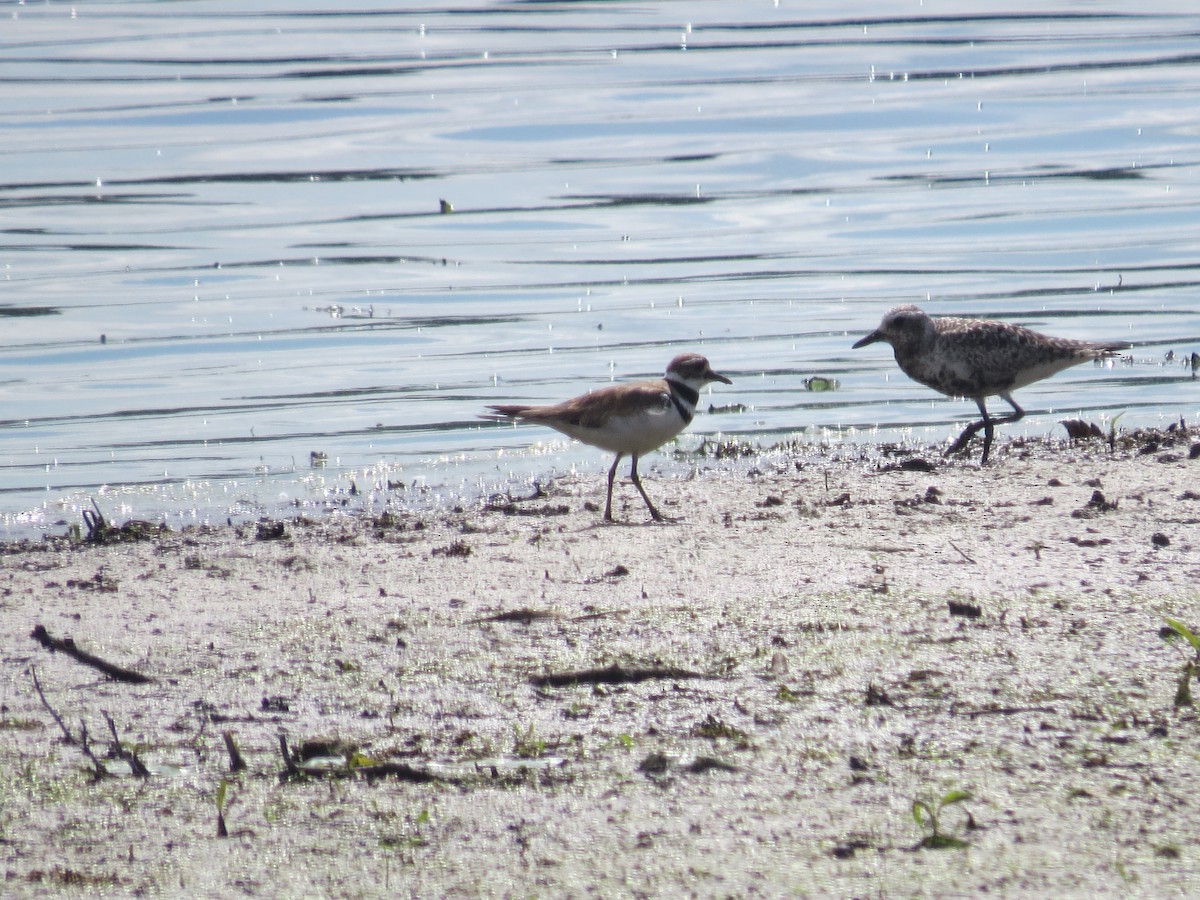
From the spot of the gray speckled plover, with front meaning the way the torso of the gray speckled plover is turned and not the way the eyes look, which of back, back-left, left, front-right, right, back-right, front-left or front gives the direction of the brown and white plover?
front-left

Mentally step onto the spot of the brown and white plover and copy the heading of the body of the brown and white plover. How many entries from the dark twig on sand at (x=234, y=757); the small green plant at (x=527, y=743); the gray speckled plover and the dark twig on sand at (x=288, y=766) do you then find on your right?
3

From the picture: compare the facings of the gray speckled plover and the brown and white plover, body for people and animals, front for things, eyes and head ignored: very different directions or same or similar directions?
very different directions

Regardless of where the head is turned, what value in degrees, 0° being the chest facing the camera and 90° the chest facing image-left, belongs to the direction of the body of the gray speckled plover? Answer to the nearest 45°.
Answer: approximately 90°

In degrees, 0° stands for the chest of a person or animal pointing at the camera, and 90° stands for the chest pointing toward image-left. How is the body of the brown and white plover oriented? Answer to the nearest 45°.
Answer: approximately 270°

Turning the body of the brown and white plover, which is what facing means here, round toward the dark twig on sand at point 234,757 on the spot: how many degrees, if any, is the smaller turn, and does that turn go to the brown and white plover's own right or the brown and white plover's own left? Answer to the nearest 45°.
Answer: approximately 90° to the brown and white plover's own right

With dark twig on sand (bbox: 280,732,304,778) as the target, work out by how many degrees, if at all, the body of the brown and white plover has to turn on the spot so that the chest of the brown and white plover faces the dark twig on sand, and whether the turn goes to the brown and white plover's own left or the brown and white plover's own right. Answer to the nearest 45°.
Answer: approximately 90° to the brown and white plover's own right

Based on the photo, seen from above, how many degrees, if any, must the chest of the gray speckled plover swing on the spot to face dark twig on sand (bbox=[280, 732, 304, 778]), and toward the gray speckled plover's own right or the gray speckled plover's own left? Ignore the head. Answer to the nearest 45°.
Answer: approximately 90° to the gray speckled plover's own left

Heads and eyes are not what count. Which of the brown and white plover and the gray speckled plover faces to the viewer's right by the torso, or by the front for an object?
the brown and white plover

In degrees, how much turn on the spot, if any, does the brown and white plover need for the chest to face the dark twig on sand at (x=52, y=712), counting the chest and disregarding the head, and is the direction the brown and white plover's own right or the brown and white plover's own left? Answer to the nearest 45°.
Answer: approximately 90° to the brown and white plover's own right

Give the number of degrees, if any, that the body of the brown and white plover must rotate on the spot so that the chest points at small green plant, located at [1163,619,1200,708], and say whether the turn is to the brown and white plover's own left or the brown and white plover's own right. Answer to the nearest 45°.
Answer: approximately 90° to the brown and white plover's own right

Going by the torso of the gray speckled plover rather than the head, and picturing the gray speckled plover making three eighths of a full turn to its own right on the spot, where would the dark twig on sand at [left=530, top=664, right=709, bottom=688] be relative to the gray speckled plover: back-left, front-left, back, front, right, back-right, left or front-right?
back-right

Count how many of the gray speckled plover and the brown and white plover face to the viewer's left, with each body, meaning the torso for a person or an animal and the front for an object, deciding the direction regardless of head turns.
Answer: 1
